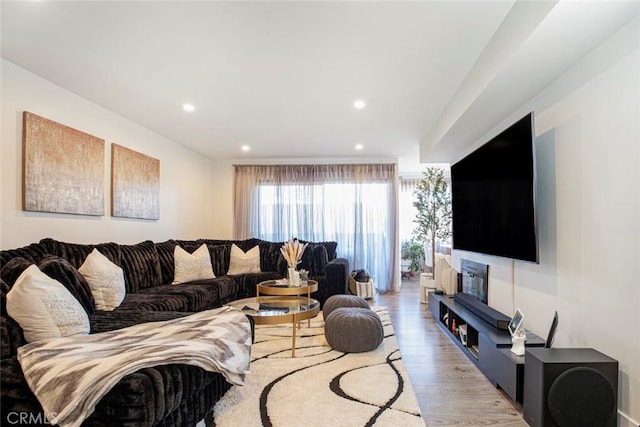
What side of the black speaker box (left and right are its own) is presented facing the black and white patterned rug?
right

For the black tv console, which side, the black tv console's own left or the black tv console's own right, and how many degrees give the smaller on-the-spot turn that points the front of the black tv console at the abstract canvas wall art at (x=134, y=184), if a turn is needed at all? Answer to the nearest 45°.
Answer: approximately 45° to the black tv console's own right

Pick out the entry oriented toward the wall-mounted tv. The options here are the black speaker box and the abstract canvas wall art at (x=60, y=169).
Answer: the abstract canvas wall art

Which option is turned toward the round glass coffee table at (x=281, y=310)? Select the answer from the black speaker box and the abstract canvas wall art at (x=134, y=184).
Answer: the abstract canvas wall art

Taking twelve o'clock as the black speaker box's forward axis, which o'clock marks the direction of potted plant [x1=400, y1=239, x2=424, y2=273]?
The potted plant is roughly at 5 o'clock from the black speaker box.

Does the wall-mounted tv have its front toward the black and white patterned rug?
yes

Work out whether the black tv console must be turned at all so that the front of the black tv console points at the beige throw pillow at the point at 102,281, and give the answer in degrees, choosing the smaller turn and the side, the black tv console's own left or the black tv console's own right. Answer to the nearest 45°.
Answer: approximately 45° to the black tv console's own right

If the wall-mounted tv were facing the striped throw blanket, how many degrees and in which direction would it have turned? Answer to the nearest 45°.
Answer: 0° — it already faces it

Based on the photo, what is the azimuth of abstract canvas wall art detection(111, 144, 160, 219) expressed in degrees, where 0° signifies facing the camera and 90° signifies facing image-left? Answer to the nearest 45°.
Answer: approximately 315°

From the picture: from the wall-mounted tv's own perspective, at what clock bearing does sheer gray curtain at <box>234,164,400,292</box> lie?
The sheer gray curtain is roughly at 3 o'clock from the wall-mounted tv.

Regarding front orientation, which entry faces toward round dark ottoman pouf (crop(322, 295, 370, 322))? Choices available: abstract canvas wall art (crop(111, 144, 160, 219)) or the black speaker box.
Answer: the abstract canvas wall art
